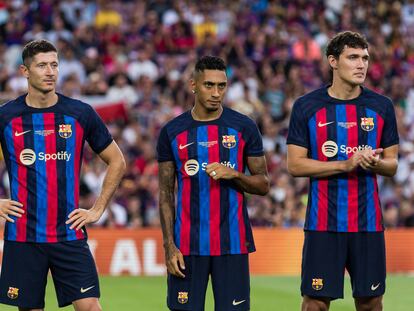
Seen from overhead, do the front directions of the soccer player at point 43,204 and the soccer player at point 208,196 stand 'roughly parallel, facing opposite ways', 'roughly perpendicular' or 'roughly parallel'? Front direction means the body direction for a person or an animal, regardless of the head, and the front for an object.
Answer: roughly parallel

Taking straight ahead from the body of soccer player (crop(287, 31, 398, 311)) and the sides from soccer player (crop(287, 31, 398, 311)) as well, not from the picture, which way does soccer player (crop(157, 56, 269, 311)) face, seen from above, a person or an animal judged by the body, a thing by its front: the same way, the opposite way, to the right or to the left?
the same way

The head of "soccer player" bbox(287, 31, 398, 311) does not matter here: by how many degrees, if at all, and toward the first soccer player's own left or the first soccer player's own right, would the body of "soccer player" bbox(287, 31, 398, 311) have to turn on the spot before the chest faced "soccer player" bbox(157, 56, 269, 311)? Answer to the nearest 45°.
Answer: approximately 90° to the first soccer player's own right

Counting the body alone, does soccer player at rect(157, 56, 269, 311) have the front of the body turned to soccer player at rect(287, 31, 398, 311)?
no

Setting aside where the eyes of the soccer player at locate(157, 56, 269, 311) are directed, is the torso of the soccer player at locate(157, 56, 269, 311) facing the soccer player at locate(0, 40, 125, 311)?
no

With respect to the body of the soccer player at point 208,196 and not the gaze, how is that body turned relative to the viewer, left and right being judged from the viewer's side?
facing the viewer

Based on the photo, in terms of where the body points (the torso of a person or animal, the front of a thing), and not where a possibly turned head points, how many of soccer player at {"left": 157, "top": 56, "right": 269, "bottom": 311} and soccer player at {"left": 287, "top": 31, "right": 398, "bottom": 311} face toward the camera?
2

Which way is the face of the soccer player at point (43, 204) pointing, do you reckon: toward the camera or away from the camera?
toward the camera

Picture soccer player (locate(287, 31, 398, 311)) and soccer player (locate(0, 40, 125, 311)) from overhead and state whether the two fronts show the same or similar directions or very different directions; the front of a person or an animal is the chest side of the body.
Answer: same or similar directions

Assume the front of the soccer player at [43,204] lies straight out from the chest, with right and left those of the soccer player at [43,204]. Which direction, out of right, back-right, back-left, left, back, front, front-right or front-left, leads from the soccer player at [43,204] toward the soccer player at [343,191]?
left

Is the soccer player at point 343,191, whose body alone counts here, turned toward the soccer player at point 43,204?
no

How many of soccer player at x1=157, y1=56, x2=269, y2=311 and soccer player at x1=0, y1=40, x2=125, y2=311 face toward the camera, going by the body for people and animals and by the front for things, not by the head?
2

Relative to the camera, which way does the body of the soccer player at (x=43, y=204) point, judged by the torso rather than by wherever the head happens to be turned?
toward the camera
